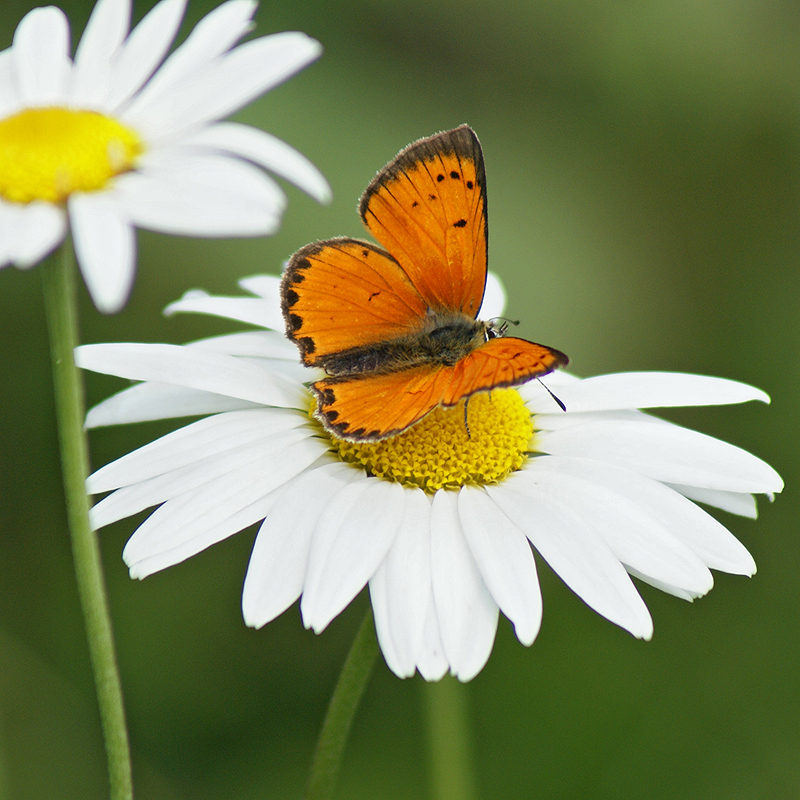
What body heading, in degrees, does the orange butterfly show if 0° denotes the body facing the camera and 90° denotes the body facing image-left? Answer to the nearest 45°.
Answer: approximately 270°
